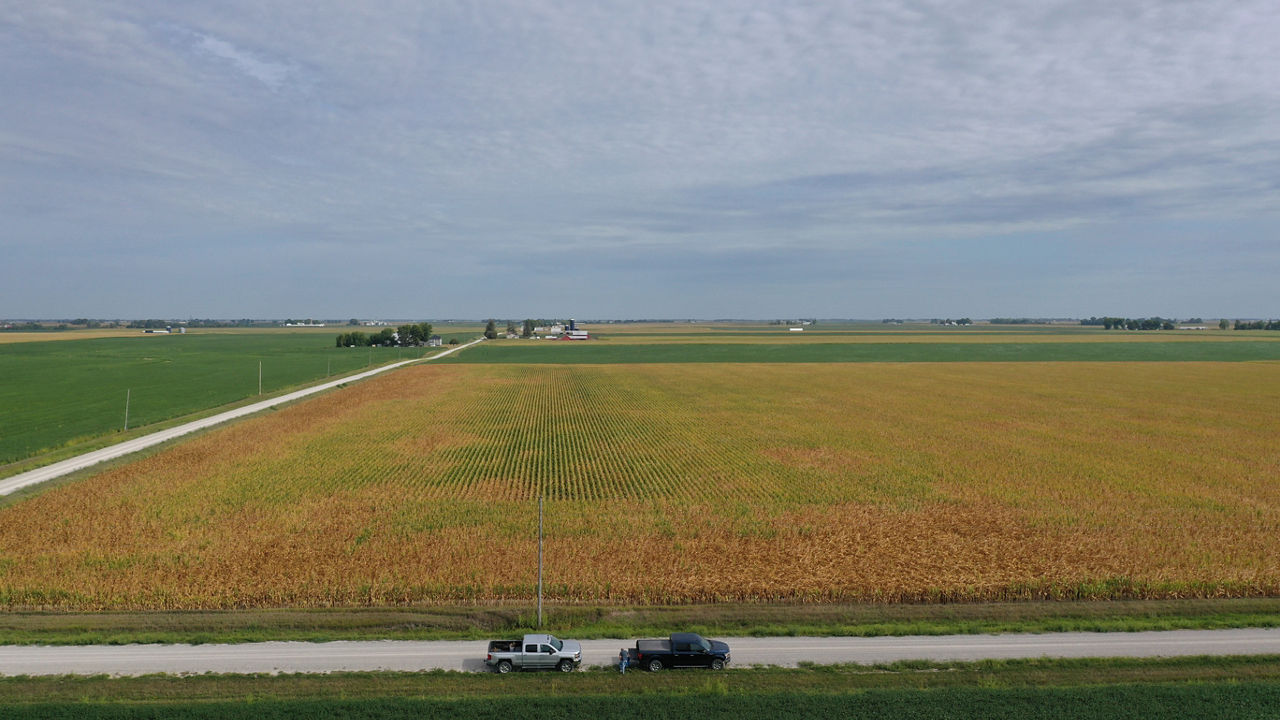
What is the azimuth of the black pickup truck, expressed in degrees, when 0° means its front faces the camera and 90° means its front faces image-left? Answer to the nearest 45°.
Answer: approximately 270°

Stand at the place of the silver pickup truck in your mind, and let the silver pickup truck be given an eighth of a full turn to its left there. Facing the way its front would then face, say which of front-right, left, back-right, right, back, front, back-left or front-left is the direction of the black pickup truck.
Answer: front-right

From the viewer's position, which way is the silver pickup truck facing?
facing to the right of the viewer
